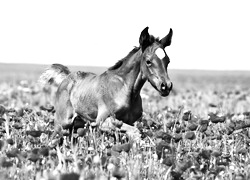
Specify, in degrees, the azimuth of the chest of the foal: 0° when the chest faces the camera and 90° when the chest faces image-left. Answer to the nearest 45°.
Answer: approximately 315°
